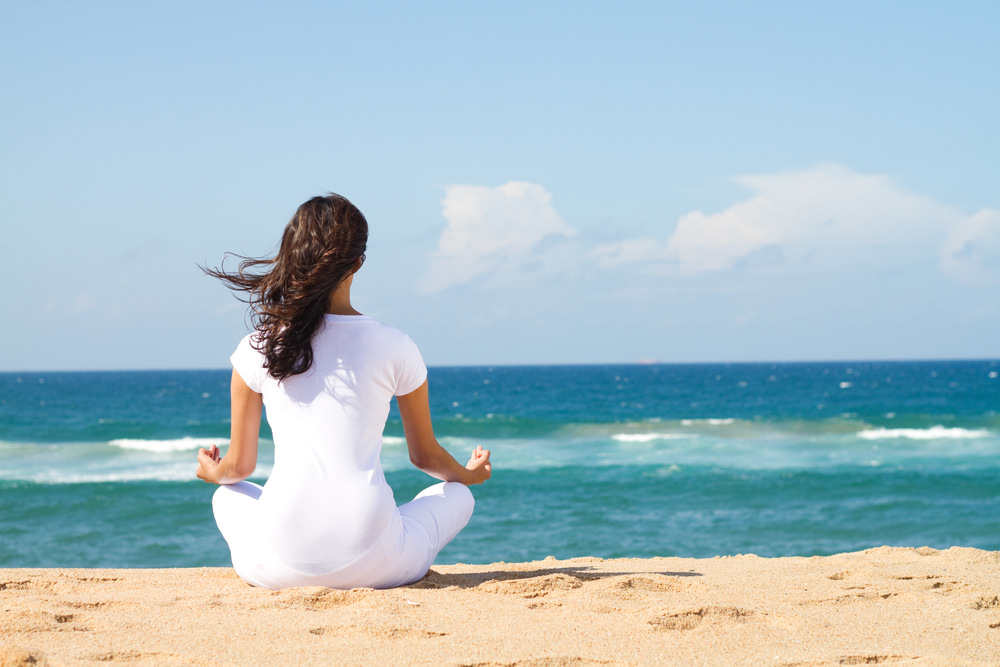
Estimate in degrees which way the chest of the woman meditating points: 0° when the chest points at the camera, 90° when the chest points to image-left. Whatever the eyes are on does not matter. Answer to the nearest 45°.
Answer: approximately 180°

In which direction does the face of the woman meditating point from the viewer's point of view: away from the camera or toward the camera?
away from the camera
